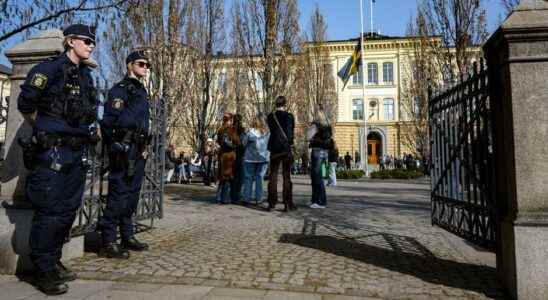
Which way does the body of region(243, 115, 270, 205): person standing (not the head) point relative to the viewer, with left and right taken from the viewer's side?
facing away from the viewer

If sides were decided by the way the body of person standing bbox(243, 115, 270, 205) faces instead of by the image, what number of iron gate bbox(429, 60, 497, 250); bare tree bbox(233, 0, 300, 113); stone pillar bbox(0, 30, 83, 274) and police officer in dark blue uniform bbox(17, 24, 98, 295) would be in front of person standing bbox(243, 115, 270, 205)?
1

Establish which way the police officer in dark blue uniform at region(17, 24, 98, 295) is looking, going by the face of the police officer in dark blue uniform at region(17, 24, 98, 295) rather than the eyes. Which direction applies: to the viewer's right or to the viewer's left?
to the viewer's right

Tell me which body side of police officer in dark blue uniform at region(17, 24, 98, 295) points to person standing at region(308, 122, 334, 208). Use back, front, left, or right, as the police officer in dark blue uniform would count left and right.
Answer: left

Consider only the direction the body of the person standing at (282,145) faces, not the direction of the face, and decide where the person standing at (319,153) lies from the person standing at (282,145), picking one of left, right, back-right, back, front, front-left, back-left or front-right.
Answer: front-right

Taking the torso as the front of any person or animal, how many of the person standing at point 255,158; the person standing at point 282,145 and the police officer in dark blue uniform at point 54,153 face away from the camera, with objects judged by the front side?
2

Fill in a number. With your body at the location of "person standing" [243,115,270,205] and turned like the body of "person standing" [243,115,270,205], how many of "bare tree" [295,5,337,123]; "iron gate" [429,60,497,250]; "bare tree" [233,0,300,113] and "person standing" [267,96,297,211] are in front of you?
2

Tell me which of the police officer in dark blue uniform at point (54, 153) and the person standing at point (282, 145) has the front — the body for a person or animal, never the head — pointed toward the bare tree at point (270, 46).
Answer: the person standing

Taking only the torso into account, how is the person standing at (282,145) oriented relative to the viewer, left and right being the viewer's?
facing away from the viewer

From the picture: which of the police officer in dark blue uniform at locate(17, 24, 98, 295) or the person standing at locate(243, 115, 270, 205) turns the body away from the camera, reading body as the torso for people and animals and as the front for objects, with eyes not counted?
the person standing

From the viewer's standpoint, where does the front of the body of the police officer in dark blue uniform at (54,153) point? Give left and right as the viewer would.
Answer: facing the viewer and to the right of the viewer

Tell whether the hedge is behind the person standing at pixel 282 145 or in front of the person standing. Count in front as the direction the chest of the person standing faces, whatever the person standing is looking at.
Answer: in front

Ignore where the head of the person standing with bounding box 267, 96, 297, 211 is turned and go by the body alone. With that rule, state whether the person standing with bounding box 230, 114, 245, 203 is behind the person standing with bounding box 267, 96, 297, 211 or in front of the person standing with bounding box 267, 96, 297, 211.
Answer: in front
